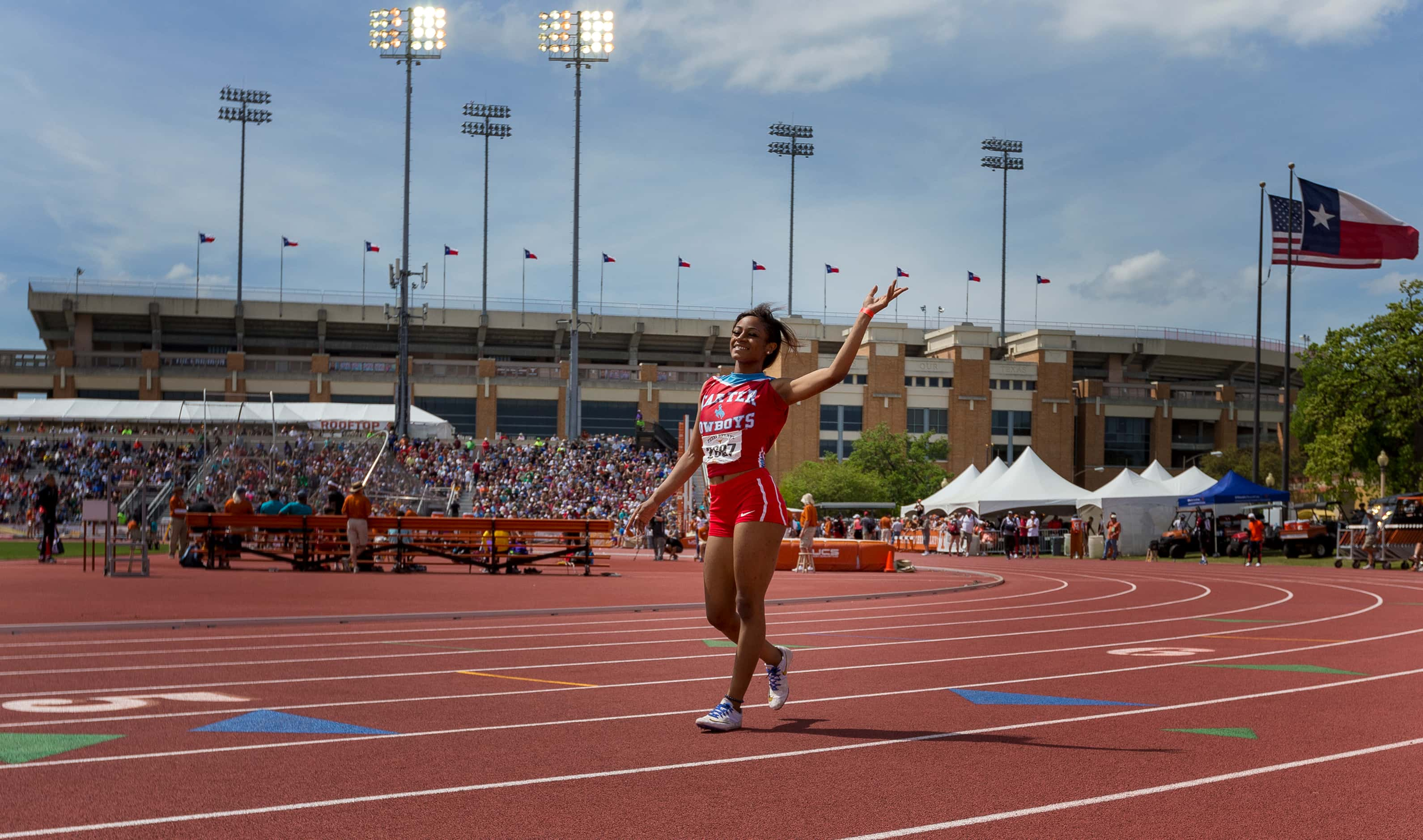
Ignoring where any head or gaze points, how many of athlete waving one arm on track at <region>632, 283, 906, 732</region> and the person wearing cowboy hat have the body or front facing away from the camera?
1

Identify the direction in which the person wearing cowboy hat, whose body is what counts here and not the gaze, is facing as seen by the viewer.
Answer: away from the camera

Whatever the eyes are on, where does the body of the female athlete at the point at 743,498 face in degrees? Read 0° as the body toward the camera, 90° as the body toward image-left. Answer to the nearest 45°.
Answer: approximately 45°

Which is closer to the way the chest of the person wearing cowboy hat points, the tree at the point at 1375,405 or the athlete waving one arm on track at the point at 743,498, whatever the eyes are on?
the tree

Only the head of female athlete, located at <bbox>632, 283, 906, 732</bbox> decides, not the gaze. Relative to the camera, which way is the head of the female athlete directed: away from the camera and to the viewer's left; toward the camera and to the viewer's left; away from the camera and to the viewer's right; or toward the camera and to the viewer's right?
toward the camera and to the viewer's left

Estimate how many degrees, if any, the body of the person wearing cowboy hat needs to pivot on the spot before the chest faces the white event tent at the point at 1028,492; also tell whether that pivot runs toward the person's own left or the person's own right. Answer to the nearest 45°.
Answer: approximately 45° to the person's own right
